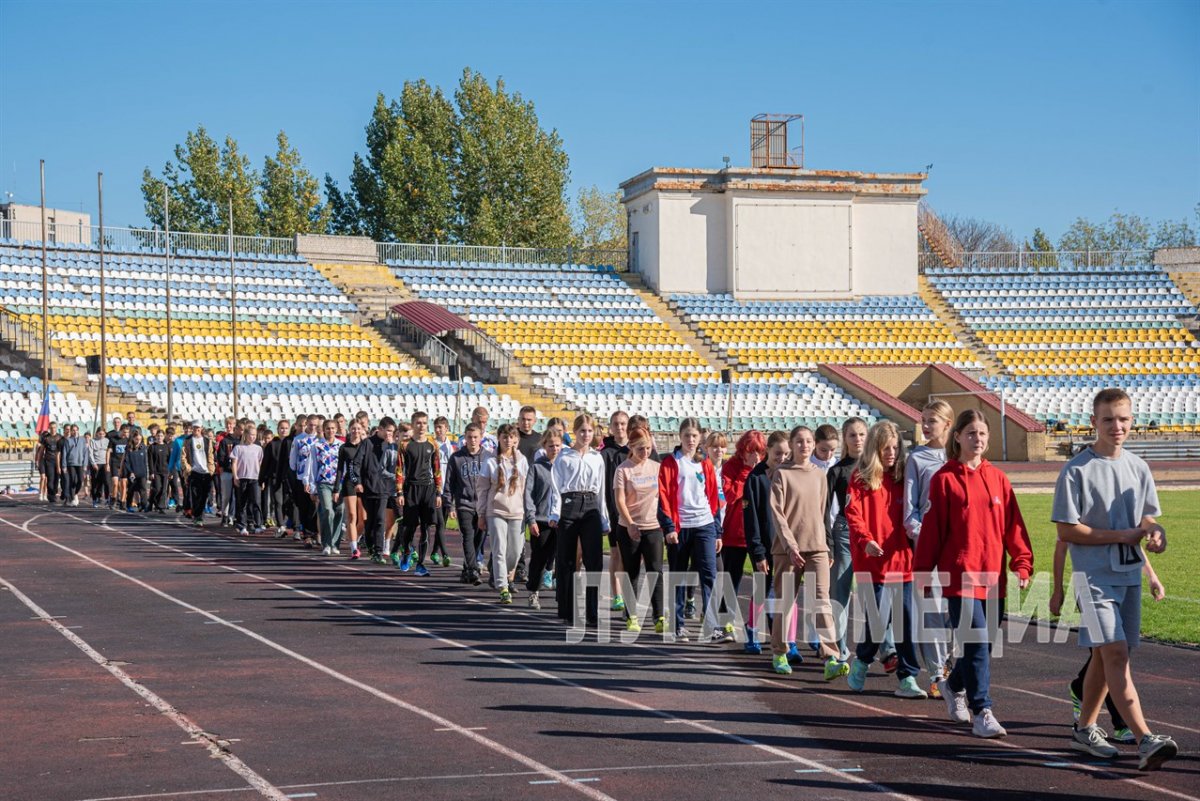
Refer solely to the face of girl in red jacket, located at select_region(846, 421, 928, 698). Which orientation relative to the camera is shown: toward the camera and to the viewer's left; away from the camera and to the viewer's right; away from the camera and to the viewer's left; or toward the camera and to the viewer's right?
toward the camera and to the viewer's right

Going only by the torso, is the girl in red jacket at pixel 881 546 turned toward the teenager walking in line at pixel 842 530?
no

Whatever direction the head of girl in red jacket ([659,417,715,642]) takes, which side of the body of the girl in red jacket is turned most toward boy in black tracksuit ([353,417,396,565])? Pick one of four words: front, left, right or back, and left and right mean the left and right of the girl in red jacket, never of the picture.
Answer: back

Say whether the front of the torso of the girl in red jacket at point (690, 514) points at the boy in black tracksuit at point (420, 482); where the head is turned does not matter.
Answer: no

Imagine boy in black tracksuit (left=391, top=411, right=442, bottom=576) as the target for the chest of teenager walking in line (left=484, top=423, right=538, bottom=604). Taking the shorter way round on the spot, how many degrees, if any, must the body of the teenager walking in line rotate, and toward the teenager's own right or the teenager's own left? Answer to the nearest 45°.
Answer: approximately 180°

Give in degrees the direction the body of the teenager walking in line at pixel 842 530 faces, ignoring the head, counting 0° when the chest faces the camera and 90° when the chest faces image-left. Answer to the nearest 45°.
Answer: approximately 315°

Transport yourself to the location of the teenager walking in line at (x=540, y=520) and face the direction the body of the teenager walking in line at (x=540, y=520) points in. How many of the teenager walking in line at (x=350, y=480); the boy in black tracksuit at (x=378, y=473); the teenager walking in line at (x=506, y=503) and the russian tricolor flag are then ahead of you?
0

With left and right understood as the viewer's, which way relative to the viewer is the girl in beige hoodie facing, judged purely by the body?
facing the viewer and to the right of the viewer

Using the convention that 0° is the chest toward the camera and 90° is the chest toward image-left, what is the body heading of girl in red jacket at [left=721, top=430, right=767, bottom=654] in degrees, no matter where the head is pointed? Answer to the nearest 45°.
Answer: approximately 315°

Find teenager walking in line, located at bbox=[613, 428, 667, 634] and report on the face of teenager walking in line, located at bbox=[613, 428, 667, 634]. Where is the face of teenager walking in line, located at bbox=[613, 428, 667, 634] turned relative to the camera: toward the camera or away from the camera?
toward the camera

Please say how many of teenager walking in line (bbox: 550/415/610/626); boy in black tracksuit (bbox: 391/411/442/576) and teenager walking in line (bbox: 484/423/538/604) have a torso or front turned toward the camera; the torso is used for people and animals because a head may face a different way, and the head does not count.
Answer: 3

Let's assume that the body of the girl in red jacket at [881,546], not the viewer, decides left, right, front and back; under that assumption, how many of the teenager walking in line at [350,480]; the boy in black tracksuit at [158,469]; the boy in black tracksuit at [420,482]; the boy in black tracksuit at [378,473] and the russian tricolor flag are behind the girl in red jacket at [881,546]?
5

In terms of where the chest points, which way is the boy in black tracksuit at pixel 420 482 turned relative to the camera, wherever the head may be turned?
toward the camera

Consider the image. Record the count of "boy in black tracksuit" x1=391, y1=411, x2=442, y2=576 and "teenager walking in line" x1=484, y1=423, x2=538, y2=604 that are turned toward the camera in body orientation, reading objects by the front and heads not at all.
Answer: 2

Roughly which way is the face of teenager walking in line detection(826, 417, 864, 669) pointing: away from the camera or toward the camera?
toward the camera

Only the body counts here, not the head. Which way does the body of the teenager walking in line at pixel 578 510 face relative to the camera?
toward the camera
